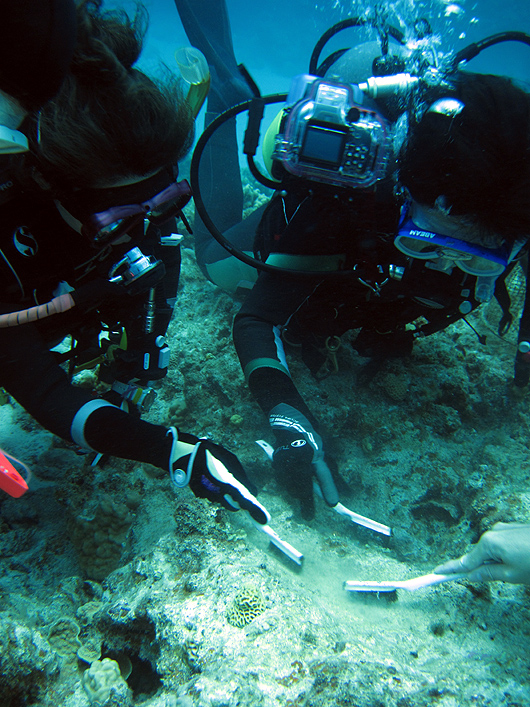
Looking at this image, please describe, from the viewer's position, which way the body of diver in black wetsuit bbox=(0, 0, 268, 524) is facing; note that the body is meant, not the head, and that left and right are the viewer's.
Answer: facing the viewer and to the right of the viewer

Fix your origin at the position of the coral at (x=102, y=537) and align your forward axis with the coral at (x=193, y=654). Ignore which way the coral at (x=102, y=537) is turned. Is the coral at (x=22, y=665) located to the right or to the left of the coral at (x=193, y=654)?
right

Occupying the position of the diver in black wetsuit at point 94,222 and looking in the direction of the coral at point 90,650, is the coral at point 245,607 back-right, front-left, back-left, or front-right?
front-left

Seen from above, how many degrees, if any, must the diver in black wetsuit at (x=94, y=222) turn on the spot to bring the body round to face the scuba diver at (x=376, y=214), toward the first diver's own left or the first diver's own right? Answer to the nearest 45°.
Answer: approximately 45° to the first diver's own left
